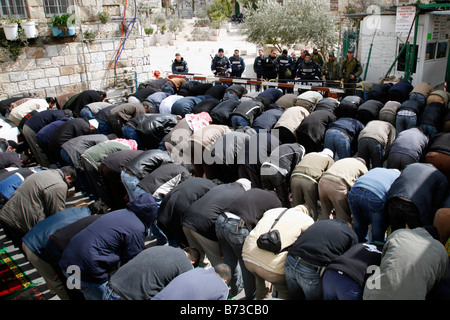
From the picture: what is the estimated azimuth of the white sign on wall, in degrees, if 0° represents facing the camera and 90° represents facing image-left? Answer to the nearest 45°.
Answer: approximately 0°

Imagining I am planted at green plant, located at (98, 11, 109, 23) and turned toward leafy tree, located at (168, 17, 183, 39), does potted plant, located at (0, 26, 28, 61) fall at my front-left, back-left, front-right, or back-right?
back-left

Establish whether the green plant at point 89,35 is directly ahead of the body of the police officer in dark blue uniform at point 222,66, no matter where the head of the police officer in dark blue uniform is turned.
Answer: no

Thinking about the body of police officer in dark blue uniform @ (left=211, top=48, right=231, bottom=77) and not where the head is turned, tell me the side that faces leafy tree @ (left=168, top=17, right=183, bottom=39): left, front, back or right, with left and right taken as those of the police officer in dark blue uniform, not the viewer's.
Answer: back

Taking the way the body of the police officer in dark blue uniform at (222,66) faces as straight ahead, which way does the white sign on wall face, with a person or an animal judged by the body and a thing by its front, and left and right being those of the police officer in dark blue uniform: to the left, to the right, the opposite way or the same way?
the same way

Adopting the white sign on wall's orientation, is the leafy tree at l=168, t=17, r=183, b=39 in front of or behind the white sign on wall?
behind

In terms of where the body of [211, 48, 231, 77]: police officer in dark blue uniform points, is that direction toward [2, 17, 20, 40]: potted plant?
no

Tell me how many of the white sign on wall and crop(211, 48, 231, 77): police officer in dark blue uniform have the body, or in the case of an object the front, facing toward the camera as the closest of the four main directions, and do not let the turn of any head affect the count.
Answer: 2

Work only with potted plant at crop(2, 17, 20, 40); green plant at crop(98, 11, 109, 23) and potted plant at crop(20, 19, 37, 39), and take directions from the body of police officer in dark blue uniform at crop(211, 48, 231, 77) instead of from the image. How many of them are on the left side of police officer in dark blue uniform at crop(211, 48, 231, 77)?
0

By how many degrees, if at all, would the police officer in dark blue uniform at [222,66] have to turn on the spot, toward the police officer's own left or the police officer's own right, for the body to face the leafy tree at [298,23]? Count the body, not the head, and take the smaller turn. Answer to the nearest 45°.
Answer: approximately 135° to the police officer's own left

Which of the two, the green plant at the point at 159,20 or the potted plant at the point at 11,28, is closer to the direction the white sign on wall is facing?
the potted plant

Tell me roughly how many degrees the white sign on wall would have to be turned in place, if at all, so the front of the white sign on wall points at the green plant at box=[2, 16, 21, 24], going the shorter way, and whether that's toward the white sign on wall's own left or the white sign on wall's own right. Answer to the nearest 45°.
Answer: approximately 45° to the white sign on wall's own right

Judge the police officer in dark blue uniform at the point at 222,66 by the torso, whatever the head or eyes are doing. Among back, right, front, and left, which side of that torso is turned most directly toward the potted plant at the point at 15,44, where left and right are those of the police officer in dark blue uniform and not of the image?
right

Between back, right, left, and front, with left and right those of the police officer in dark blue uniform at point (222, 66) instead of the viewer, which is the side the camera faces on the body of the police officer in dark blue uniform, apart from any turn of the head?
front

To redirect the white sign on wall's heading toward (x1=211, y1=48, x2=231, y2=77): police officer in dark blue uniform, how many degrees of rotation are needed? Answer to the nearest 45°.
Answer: approximately 90° to its right

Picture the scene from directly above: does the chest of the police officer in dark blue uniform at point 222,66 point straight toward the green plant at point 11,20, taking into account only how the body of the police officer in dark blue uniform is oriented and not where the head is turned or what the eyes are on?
no
